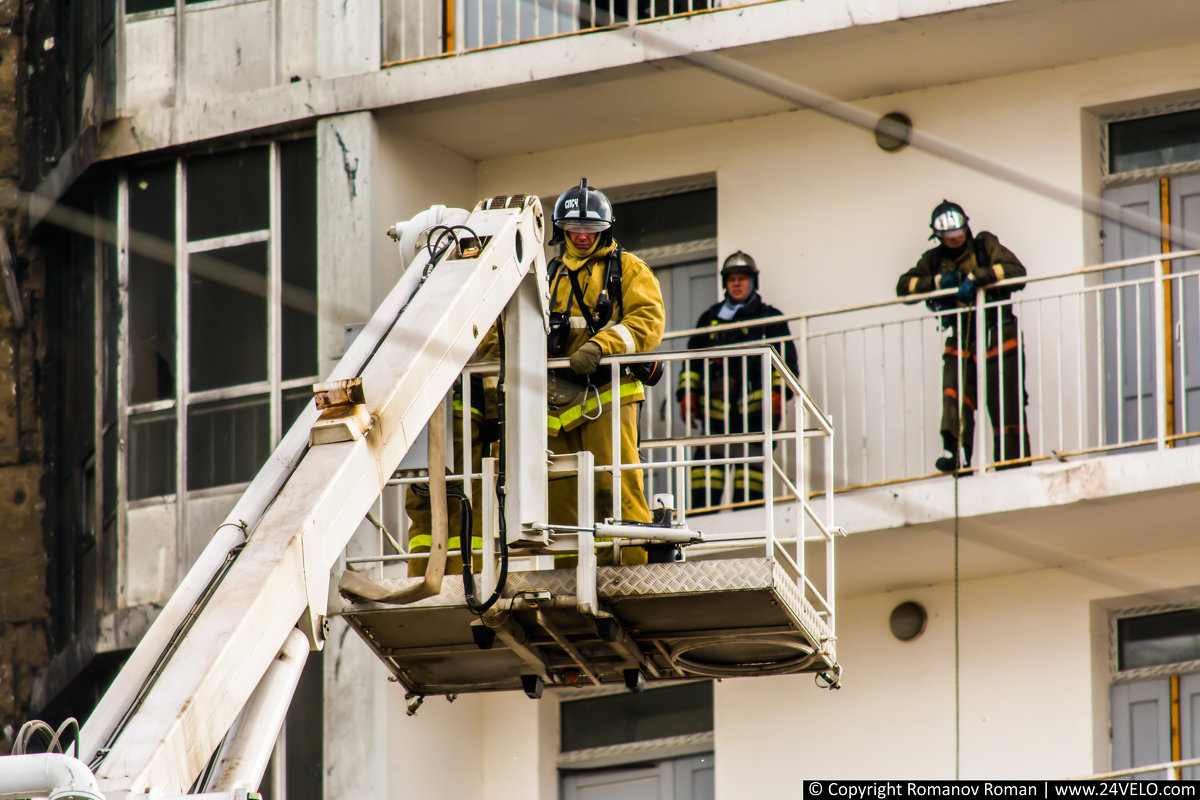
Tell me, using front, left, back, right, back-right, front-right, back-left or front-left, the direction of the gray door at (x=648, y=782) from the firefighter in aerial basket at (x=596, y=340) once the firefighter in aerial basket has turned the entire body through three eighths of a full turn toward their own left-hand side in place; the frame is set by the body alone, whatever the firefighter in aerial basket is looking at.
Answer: front-left

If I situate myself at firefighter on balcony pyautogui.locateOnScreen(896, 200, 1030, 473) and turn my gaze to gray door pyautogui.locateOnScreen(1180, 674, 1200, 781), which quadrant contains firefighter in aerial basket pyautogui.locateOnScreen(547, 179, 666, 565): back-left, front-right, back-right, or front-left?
back-right

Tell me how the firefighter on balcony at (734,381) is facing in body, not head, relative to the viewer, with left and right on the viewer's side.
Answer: facing the viewer

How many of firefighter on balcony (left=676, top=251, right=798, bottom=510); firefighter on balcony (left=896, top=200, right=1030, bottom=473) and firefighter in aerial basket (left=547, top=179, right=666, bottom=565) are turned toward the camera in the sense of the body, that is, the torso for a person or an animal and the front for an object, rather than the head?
3

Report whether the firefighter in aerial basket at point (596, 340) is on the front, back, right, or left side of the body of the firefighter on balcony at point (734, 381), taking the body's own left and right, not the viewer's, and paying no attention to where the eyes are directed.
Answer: front

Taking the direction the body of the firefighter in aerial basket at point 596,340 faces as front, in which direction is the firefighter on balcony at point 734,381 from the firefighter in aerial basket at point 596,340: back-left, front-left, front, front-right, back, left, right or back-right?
back
